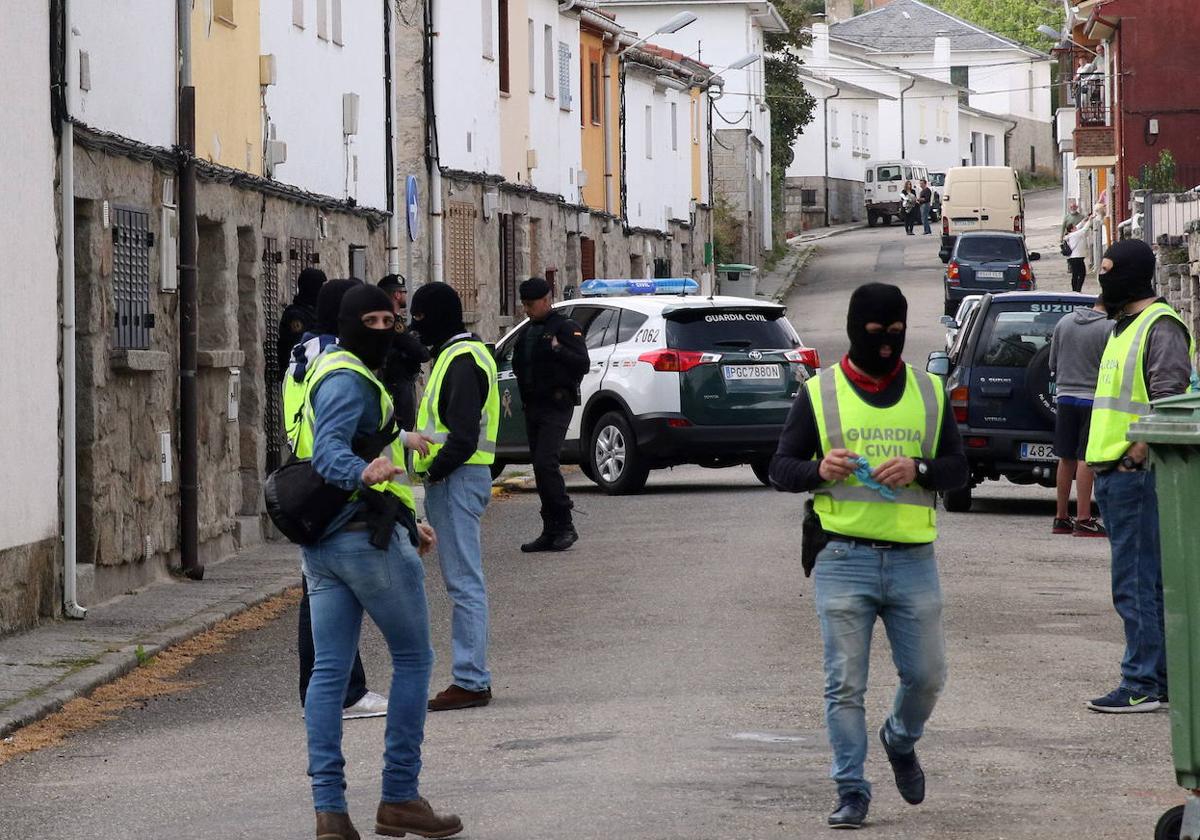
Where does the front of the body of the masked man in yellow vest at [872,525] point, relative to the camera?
toward the camera

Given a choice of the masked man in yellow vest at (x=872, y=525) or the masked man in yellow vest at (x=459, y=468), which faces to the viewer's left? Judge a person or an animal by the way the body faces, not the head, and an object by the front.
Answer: the masked man in yellow vest at (x=459, y=468)

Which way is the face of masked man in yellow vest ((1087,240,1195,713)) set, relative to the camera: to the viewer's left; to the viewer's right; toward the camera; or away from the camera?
to the viewer's left

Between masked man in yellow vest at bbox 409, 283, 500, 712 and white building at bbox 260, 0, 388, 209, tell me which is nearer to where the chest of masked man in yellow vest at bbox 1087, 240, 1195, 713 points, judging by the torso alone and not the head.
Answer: the masked man in yellow vest

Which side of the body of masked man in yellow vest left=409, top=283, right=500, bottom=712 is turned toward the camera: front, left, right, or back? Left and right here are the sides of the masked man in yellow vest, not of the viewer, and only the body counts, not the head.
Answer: left

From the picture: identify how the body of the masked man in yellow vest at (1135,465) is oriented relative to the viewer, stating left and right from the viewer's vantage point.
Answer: facing to the left of the viewer

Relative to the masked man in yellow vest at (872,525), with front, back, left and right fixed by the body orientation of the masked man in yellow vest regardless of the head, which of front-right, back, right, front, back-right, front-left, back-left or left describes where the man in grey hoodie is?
back

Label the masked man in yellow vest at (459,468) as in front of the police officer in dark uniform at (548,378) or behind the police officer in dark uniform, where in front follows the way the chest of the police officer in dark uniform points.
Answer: in front

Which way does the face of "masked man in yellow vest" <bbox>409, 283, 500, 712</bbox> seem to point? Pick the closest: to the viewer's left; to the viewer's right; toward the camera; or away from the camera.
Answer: to the viewer's left

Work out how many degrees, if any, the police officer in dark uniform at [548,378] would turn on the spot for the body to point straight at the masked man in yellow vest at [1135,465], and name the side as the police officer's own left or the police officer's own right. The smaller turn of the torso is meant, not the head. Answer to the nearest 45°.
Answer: approximately 45° to the police officer's own left

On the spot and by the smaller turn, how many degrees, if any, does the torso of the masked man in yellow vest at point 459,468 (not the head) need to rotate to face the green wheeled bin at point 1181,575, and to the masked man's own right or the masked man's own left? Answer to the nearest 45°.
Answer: approximately 135° to the masked man's own left
